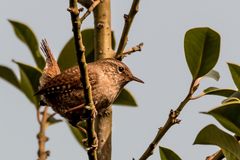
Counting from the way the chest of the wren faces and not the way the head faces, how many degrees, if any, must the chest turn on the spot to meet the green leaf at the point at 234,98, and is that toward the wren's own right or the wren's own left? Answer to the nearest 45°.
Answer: approximately 45° to the wren's own right

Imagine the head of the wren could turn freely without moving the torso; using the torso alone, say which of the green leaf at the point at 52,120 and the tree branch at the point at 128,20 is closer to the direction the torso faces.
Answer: the tree branch

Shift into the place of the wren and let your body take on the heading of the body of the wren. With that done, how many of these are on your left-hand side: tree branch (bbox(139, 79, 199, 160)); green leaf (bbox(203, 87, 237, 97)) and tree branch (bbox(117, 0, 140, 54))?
0

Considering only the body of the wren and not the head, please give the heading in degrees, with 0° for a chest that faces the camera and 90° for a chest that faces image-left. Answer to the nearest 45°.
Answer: approximately 270°

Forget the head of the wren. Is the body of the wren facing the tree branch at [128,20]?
no
